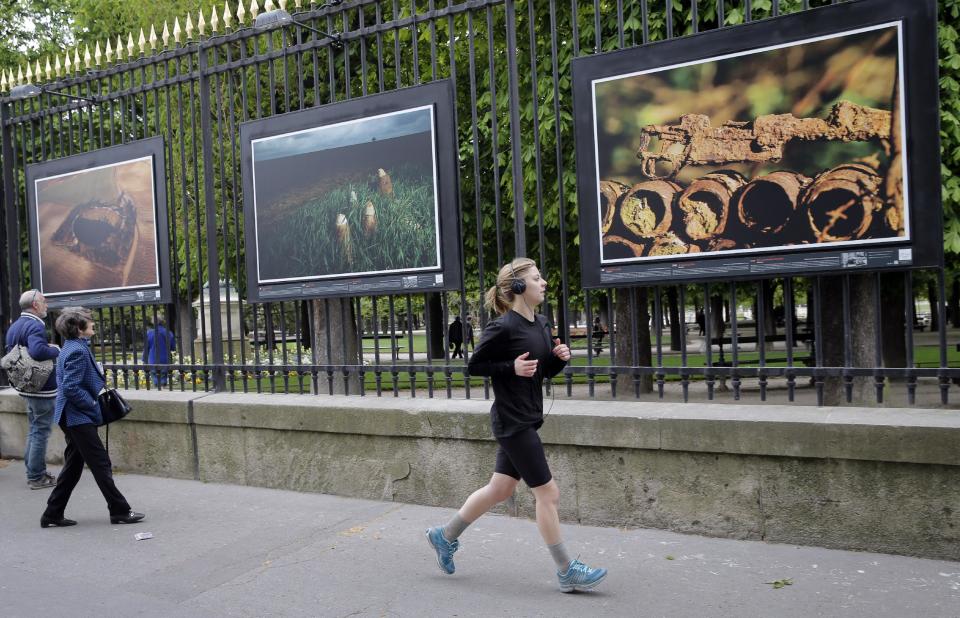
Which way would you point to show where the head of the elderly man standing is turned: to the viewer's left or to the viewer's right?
to the viewer's right

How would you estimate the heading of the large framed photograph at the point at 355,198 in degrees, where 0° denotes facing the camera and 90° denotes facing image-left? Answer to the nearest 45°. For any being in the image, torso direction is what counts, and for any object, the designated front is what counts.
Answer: approximately 45°

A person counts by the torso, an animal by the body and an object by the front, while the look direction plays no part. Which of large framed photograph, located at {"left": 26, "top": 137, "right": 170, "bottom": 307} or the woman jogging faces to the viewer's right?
the woman jogging

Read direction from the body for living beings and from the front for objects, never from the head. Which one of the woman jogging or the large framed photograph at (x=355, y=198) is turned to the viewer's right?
the woman jogging

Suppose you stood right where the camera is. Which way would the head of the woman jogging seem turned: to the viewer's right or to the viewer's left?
to the viewer's right

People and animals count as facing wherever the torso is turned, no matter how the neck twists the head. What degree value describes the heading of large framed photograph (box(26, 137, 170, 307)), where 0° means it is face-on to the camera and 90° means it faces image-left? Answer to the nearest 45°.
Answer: approximately 45°

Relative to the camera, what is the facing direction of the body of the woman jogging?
to the viewer's right
